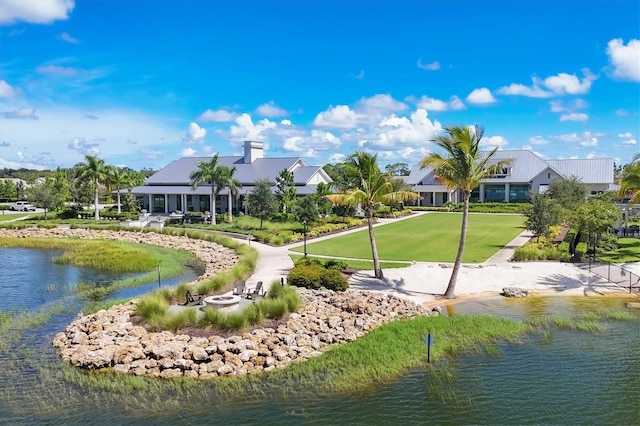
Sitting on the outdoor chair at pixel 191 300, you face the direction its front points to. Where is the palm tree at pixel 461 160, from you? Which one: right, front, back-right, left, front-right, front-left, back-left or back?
front

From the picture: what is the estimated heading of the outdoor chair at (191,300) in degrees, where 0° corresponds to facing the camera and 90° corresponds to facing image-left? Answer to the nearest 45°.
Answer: approximately 270°

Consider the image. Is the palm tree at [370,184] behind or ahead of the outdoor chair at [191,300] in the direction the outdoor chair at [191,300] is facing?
ahead

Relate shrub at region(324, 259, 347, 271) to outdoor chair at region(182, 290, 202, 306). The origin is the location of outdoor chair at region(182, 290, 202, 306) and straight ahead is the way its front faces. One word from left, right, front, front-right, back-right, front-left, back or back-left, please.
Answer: front-left

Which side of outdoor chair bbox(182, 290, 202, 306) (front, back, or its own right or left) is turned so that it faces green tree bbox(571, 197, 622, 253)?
front

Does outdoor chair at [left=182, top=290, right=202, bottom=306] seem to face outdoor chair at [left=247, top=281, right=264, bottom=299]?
yes

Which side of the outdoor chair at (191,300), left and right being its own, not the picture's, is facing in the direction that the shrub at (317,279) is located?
front

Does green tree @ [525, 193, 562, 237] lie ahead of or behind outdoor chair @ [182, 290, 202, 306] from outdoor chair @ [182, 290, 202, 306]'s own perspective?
ahead

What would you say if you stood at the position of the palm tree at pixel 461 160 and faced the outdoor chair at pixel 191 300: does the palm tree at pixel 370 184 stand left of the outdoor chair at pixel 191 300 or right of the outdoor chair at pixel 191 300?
right

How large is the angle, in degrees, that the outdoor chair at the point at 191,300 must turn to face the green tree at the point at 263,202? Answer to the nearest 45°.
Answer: approximately 90° to its left

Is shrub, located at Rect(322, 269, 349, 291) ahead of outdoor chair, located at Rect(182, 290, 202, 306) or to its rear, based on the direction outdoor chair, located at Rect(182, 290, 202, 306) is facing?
ahead
